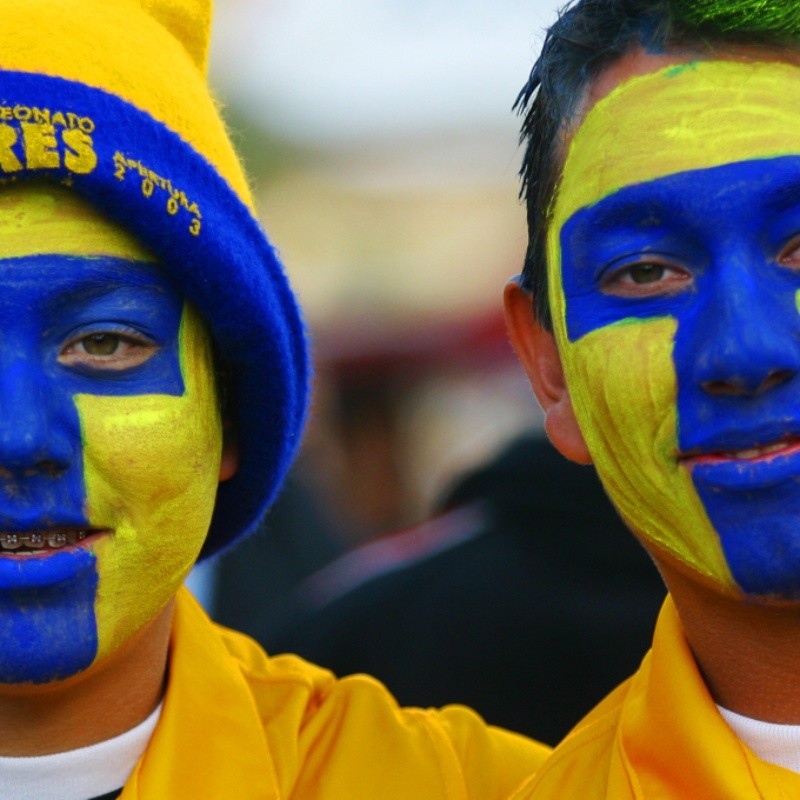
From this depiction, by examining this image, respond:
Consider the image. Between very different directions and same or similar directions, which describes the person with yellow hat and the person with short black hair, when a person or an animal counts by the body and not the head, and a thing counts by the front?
same or similar directions

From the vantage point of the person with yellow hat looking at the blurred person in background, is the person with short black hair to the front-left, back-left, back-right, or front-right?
front-right

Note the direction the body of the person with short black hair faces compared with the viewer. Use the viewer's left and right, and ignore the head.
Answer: facing the viewer

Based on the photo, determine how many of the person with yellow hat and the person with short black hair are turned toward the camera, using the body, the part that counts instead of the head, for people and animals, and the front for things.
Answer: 2

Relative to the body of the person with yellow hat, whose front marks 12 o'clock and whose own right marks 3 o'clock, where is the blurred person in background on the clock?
The blurred person in background is roughly at 7 o'clock from the person with yellow hat.

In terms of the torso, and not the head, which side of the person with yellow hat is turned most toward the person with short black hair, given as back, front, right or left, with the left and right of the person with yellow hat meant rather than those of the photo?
left

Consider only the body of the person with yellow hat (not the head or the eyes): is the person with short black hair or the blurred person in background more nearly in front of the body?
the person with short black hair

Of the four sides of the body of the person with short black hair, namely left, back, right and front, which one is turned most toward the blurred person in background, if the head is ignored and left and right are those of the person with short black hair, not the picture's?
back

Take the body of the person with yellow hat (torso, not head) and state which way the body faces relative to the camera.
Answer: toward the camera

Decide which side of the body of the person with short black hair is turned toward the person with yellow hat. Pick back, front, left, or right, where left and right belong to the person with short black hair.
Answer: right
